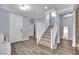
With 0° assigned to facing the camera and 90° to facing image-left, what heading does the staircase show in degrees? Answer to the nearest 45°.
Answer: approximately 45°
